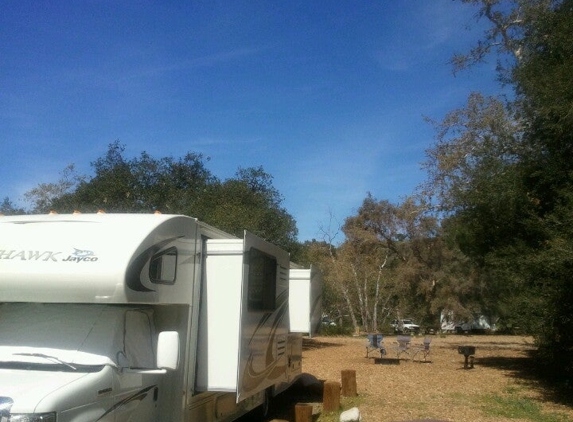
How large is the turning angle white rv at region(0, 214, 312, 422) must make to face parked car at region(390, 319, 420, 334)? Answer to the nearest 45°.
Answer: approximately 180°

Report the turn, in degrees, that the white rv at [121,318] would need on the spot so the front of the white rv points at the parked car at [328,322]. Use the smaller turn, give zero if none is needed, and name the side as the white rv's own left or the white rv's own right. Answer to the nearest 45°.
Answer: approximately 135° to the white rv's own right

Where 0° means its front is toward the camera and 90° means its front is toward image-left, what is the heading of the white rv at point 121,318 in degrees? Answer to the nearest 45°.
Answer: approximately 45°

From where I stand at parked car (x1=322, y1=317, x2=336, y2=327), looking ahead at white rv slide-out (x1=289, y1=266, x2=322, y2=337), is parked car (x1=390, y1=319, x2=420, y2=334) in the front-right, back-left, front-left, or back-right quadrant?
front-left

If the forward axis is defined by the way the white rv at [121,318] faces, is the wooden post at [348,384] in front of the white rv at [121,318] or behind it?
behind
